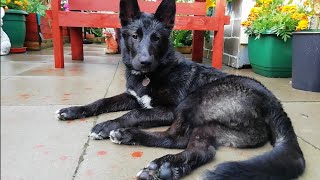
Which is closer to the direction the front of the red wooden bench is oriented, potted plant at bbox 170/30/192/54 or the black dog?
the black dog

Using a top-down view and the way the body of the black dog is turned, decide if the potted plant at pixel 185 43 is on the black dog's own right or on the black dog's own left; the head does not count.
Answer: on the black dog's own right

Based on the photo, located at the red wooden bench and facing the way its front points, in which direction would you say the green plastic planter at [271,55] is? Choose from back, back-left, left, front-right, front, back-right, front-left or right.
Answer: left

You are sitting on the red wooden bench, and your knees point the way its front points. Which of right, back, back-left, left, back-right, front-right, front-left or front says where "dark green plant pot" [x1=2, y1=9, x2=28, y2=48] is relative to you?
back-right

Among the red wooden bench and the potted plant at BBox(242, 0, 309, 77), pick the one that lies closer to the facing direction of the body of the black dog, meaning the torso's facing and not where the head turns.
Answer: the red wooden bench

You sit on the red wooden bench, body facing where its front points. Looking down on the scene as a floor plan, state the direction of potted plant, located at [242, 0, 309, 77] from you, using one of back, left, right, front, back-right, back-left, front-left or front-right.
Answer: left

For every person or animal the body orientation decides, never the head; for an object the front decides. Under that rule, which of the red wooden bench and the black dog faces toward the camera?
the red wooden bench

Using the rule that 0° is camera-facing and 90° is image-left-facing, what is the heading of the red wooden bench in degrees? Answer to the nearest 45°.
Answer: approximately 0°

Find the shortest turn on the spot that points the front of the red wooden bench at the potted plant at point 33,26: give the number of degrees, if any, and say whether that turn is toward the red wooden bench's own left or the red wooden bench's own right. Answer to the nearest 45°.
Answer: approximately 135° to the red wooden bench's own right

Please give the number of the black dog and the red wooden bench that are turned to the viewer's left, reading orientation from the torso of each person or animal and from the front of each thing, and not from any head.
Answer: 1

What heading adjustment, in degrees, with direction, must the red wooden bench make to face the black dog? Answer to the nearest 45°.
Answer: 0° — it already faces it

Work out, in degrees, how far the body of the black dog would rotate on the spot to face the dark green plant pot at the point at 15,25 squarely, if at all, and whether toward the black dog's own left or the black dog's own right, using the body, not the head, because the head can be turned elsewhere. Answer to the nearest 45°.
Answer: approximately 45° to the black dog's own right

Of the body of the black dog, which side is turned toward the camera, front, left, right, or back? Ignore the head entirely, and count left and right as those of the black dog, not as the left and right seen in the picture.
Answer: left

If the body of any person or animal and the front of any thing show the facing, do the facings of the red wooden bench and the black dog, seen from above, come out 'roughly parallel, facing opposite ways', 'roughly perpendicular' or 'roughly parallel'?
roughly perpendicular
